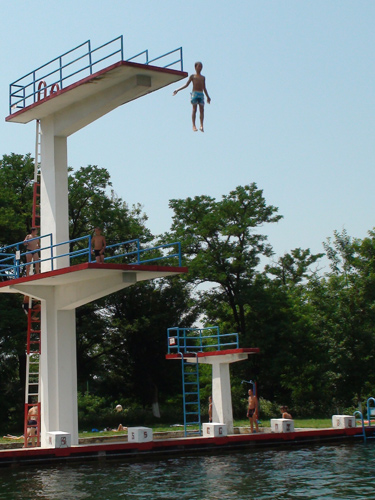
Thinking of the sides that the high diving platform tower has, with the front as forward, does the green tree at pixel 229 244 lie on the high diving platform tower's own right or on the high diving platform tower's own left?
on the high diving platform tower's own left

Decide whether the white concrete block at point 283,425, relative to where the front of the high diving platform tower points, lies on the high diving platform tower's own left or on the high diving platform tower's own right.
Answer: on the high diving platform tower's own left

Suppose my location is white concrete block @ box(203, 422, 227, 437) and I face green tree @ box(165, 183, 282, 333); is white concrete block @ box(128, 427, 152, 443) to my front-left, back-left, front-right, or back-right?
back-left

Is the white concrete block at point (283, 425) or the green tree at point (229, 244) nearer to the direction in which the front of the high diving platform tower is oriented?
the white concrete block
